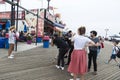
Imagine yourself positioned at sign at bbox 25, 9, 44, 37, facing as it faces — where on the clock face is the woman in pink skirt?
The woman in pink skirt is roughly at 12 o'clock from the sign.

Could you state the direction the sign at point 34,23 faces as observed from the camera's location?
facing the viewer
